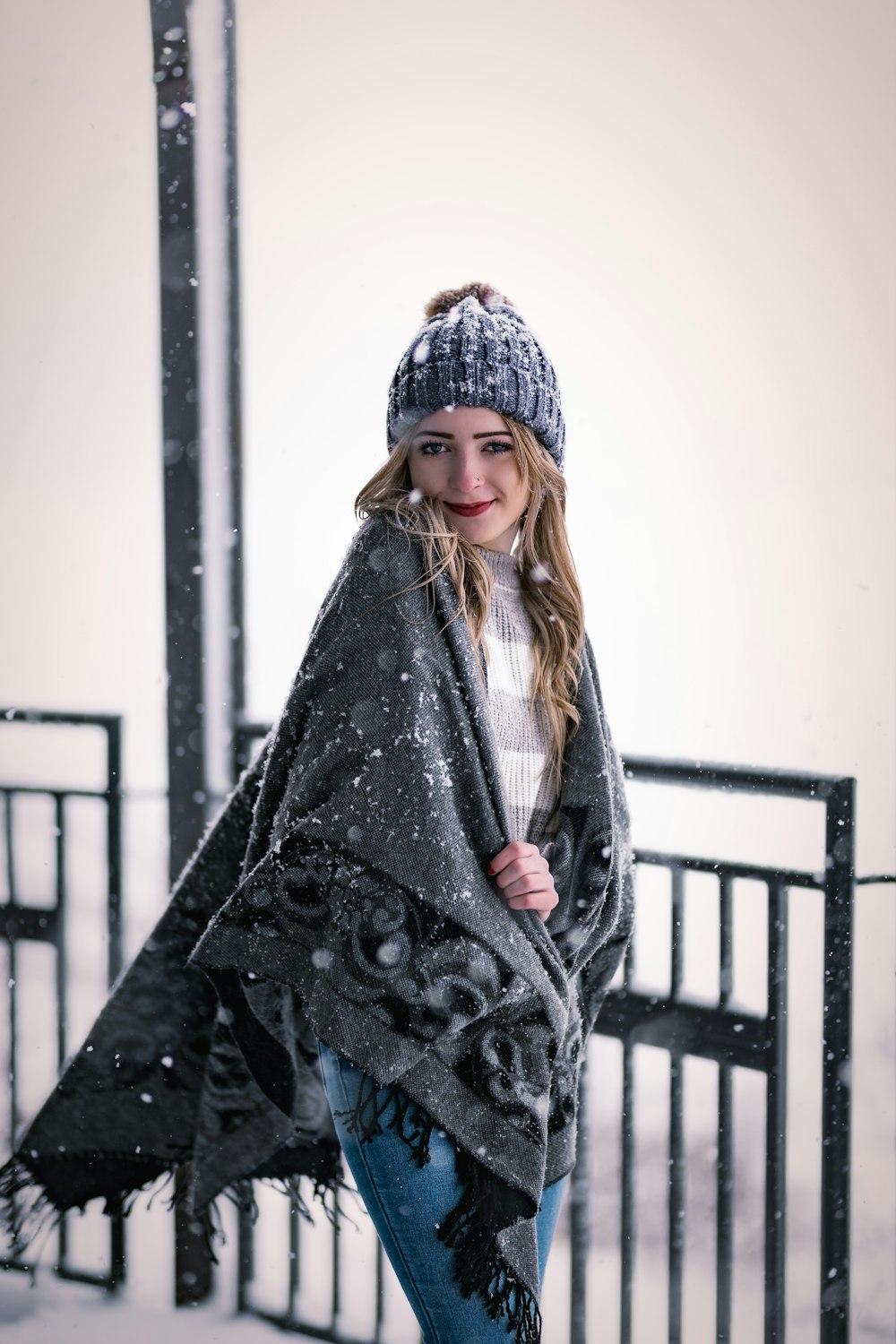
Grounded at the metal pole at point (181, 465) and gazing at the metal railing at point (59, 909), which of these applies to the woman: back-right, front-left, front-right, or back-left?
back-left

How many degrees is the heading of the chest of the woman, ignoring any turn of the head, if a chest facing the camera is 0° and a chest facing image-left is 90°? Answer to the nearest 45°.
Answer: approximately 315°

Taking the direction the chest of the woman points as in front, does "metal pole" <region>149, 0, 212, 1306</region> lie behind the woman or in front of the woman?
behind

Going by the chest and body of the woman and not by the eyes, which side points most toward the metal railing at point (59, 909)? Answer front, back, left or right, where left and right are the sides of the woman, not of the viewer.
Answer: back
